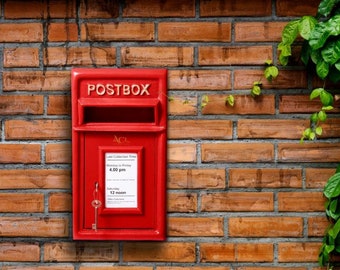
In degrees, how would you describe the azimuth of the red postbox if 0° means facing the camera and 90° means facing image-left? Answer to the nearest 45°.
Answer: approximately 0°
